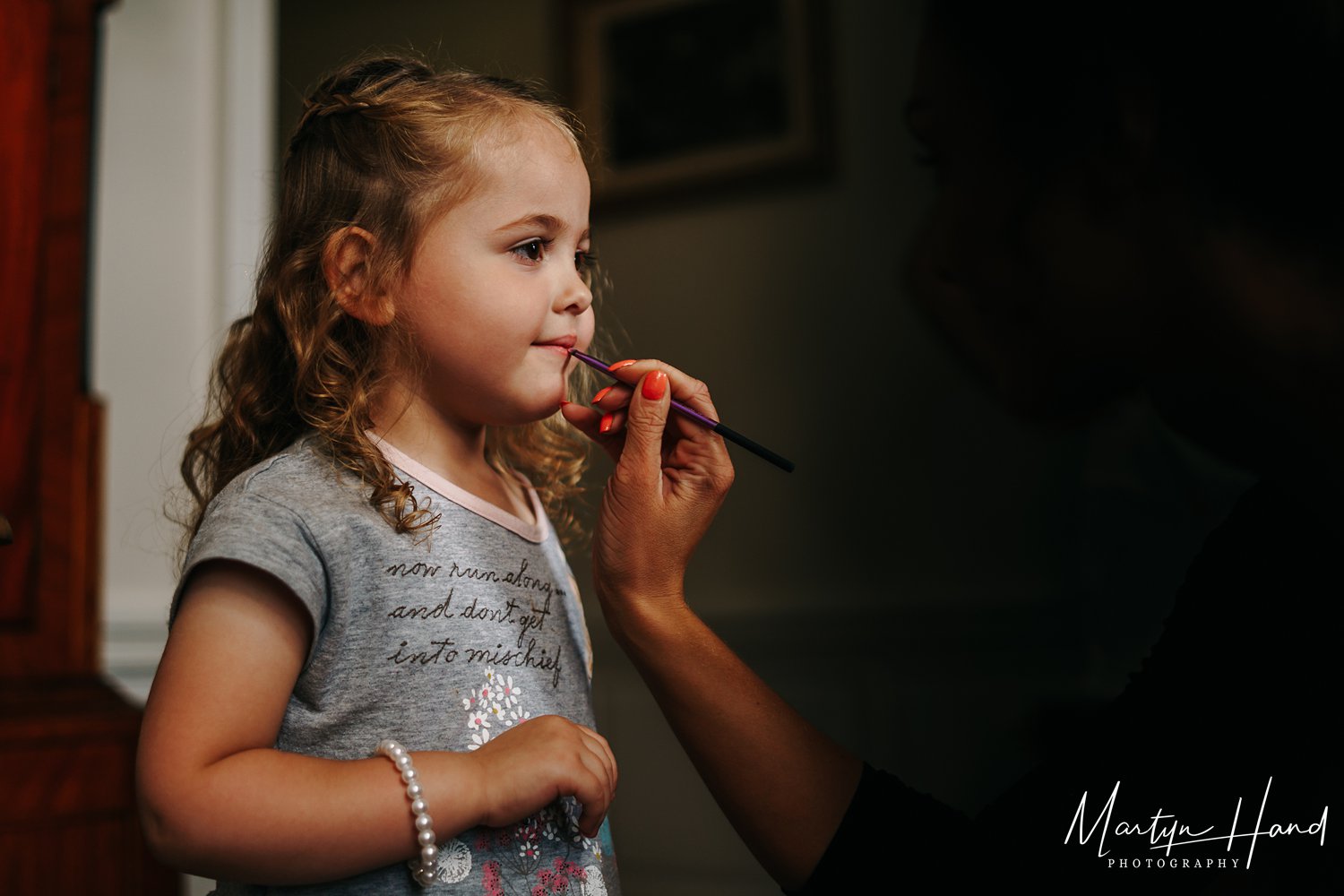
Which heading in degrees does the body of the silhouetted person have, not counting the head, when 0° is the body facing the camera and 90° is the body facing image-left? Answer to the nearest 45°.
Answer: approximately 90°

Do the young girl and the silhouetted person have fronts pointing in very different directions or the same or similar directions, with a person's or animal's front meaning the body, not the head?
very different directions

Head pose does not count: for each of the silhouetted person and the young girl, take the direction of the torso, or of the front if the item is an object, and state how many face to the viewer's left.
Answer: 1

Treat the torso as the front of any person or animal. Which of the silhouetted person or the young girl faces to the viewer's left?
the silhouetted person

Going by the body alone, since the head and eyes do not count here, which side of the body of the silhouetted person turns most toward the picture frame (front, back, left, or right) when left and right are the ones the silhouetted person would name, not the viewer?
right

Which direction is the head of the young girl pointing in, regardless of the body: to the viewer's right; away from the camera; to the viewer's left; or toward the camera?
to the viewer's right
